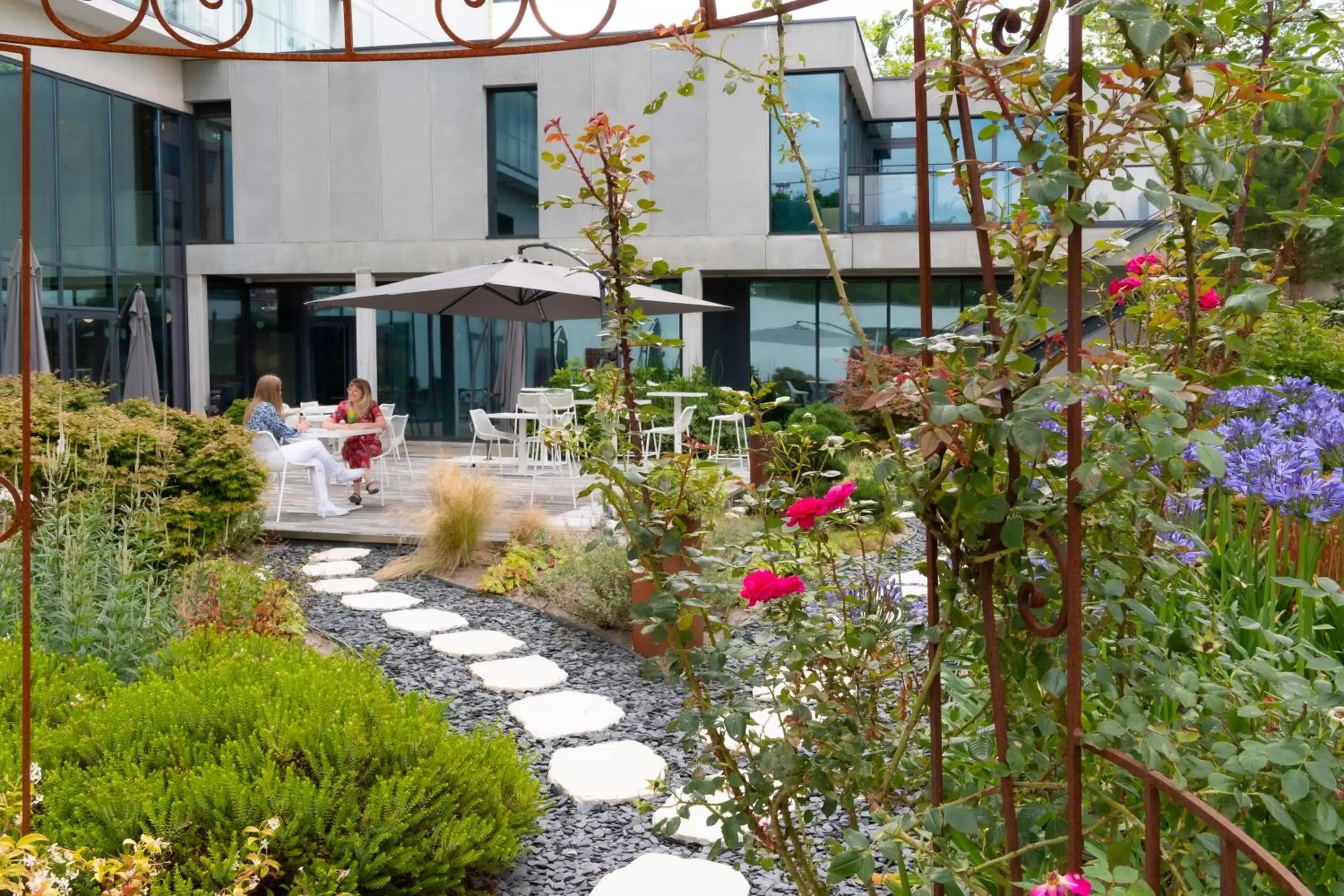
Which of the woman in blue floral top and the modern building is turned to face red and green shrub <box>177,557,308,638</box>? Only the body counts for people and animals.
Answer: the modern building

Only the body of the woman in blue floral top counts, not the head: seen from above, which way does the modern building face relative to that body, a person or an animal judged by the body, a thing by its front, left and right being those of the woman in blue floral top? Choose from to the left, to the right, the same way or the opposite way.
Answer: to the right

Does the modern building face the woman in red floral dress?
yes

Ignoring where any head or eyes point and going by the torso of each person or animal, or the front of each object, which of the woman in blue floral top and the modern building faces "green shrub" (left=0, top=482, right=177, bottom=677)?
the modern building

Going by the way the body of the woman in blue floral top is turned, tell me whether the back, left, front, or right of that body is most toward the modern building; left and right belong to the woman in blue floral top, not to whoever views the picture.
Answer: left

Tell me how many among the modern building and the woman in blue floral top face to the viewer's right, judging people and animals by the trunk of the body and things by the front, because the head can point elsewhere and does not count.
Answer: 1

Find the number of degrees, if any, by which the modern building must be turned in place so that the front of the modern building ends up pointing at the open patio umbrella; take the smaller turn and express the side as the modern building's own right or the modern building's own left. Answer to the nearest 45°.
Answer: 0° — it already faces it

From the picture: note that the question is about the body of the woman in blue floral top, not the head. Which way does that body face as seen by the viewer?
to the viewer's right

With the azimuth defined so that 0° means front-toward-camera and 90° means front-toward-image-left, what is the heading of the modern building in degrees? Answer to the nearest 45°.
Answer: approximately 0°

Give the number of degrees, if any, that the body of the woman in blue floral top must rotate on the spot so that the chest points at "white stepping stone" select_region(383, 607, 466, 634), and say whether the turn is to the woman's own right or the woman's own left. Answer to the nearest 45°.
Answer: approximately 90° to the woman's own right
